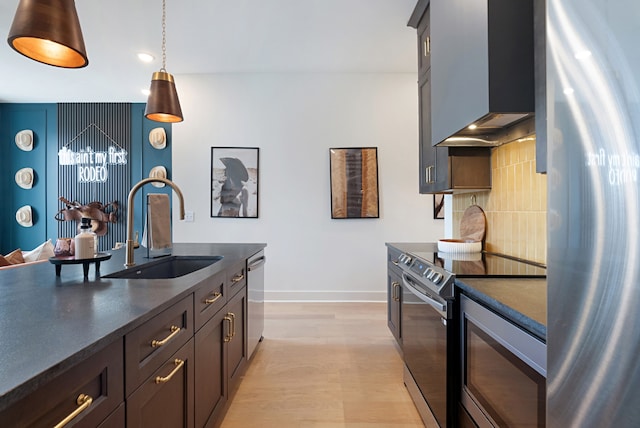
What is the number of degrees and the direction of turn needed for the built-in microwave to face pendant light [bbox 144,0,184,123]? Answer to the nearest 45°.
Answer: approximately 45° to its right

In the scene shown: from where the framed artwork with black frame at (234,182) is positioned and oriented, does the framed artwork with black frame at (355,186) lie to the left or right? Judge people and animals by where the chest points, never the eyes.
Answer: on its left

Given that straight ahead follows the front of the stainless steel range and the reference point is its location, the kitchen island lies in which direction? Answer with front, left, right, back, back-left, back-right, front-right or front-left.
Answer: front-left

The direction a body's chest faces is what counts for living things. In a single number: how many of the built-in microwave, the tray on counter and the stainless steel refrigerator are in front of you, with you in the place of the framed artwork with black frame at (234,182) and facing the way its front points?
3

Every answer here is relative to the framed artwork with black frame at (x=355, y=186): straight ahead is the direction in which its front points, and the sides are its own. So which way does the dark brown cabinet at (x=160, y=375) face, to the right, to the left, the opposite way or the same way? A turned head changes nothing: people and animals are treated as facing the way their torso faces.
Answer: to the left

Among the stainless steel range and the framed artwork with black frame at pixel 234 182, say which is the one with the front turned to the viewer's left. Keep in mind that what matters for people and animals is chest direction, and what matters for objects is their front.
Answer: the stainless steel range

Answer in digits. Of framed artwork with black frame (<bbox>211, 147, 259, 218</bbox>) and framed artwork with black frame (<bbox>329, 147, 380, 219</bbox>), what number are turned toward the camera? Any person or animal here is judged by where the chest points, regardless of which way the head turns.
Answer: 2

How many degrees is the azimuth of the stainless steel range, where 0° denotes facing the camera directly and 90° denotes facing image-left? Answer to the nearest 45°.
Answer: approximately 90°

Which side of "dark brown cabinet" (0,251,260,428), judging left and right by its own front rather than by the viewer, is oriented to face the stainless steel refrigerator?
front

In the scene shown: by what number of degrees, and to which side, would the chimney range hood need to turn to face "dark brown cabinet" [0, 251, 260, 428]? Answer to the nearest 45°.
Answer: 0° — it already faces it

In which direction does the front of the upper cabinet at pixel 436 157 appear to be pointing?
to the viewer's left

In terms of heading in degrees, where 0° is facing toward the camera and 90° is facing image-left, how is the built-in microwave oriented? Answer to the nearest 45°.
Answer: approximately 45°

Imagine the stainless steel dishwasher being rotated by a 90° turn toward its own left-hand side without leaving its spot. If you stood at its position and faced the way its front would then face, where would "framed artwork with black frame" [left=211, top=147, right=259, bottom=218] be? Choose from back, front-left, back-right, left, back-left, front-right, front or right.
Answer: front

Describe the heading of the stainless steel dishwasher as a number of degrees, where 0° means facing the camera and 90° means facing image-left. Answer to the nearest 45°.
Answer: approximately 270°

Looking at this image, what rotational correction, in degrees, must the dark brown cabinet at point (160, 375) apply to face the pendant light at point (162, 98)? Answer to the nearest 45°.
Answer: approximately 135° to its left
